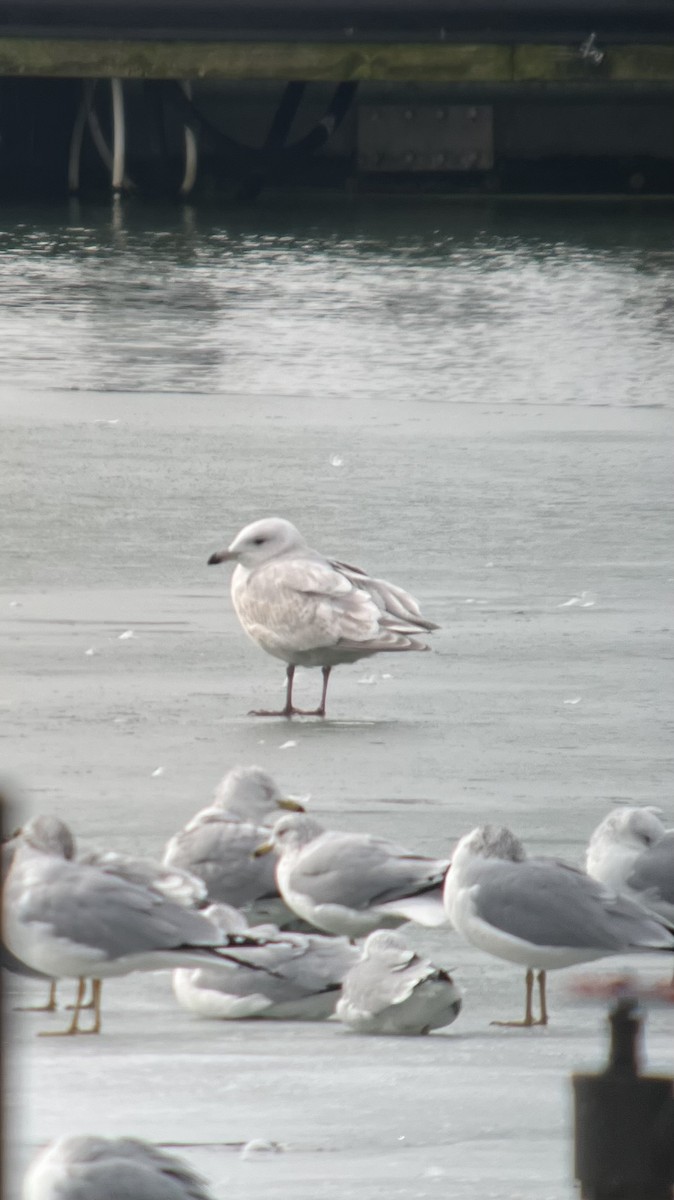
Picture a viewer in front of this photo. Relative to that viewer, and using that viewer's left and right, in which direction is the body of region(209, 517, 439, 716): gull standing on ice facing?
facing to the left of the viewer

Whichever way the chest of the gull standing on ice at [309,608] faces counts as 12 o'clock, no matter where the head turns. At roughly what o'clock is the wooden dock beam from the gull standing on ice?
The wooden dock beam is roughly at 3 o'clock from the gull standing on ice.

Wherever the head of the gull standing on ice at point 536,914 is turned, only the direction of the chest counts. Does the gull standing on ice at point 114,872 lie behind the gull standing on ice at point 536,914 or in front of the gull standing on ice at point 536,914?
in front

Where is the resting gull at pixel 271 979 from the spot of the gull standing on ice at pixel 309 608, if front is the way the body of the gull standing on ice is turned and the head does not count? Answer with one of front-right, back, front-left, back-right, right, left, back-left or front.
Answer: left

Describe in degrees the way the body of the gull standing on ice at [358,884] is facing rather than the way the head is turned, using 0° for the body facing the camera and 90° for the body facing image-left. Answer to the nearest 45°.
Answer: approximately 90°

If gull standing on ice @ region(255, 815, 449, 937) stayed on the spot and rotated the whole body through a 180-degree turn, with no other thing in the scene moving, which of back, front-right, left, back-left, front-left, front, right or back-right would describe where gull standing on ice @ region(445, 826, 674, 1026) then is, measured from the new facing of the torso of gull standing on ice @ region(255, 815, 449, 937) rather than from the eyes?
front-right

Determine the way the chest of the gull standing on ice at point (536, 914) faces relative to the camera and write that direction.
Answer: to the viewer's left

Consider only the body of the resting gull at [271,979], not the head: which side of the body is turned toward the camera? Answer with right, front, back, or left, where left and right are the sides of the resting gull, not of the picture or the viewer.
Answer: left

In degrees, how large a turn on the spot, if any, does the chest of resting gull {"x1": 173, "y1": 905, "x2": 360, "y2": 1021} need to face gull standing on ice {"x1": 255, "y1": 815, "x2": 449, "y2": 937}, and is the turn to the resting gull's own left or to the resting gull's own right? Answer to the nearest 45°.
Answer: approximately 135° to the resting gull's own right

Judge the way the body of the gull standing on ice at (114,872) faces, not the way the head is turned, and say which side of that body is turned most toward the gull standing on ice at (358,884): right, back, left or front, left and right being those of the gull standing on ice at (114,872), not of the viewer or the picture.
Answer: back
